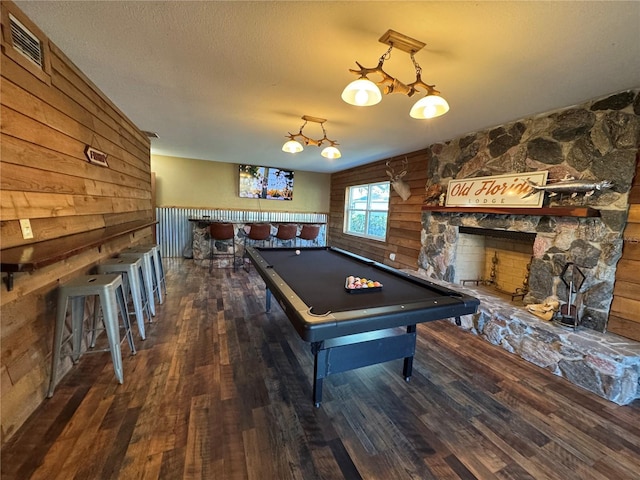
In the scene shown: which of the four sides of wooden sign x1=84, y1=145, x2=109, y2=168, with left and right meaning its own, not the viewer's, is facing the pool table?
front

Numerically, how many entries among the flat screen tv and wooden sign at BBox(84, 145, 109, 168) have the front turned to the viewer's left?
0

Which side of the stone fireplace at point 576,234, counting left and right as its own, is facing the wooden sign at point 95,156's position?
front

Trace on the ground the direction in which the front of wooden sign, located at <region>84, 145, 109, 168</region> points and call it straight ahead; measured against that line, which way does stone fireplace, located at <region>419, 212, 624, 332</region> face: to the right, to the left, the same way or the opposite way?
the opposite way

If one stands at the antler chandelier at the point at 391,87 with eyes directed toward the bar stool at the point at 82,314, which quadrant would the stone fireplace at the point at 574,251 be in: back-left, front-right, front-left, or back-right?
back-right

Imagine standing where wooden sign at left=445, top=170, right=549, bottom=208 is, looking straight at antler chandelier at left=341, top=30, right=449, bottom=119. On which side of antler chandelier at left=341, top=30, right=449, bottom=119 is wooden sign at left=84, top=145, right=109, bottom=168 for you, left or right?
right

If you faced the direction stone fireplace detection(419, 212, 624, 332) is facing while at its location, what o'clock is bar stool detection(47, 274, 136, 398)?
The bar stool is roughly at 12 o'clock from the stone fireplace.

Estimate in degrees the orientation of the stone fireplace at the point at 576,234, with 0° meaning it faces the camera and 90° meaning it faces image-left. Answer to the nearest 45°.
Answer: approximately 45°

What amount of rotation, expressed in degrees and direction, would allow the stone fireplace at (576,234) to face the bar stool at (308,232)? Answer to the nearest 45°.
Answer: approximately 45° to its right

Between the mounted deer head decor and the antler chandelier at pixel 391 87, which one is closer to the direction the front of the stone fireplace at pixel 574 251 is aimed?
the antler chandelier

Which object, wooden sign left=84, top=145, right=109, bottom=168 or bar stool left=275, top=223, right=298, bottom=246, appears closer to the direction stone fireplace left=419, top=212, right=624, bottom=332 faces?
the wooden sign

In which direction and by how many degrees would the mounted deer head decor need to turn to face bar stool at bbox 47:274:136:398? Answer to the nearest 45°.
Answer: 0° — it already faces it

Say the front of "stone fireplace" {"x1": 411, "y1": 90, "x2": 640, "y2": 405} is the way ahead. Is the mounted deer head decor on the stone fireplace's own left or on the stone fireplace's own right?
on the stone fireplace's own right

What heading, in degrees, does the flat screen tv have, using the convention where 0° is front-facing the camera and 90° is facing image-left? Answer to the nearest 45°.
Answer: approximately 0°

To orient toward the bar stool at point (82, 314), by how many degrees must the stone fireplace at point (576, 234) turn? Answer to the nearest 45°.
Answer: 0° — it already faces it

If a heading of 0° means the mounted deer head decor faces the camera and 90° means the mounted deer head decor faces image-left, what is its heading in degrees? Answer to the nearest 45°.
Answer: approximately 45°

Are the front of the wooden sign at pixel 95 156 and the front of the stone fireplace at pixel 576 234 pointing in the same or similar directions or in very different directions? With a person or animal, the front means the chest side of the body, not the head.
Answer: very different directions
